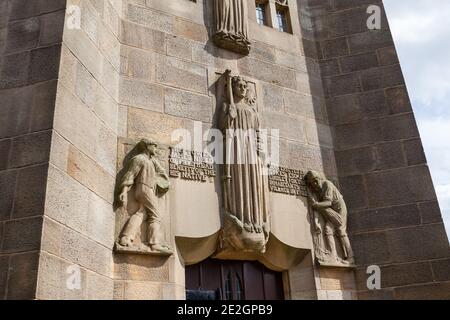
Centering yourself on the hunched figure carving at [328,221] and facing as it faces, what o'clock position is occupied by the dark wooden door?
The dark wooden door is roughly at 1 o'clock from the hunched figure carving.

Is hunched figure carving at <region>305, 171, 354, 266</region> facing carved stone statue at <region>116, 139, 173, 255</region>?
yes

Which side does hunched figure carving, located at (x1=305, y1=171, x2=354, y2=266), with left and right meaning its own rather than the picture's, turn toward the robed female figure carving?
front

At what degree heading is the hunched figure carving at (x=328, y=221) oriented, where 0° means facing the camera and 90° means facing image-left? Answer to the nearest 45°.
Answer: approximately 45°
